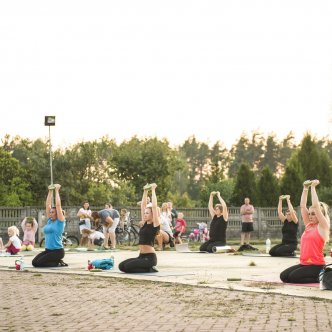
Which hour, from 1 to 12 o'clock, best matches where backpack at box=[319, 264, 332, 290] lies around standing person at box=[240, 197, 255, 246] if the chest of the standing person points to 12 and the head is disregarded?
The backpack is roughly at 12 o'clock from the standing person.

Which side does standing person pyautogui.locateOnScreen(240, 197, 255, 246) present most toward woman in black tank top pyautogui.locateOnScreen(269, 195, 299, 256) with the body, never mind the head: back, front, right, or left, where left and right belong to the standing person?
front

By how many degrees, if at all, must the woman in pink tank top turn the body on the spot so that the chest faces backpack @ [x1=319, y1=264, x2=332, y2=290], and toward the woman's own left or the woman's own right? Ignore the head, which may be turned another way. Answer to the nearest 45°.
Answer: approximately 45° to the woman's own left

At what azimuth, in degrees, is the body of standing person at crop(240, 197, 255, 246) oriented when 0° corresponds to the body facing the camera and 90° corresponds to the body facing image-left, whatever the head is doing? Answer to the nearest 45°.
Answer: approximately 0°

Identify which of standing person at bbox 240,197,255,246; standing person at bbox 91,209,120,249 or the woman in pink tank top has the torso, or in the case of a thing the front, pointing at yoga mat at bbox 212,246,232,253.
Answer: standing person at bbox 240,197,255,246

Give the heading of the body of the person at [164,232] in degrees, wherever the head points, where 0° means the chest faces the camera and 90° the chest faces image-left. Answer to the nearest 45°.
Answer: approximately 45°

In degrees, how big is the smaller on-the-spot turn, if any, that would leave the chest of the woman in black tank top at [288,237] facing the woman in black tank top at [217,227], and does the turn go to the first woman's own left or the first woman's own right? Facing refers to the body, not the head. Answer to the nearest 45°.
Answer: approximately 90° to the first woman's own right
